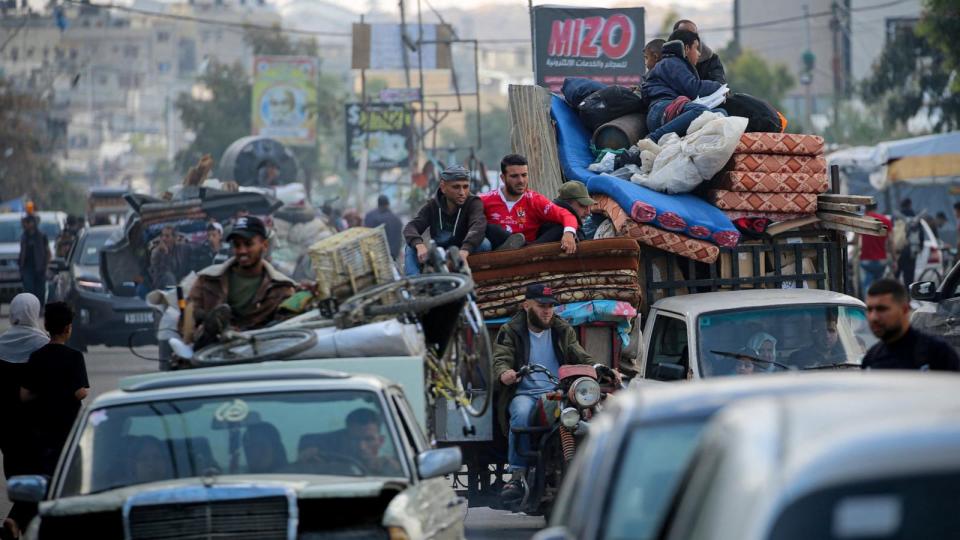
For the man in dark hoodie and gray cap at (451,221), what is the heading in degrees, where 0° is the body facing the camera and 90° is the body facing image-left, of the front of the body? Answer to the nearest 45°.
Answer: approximately 0°

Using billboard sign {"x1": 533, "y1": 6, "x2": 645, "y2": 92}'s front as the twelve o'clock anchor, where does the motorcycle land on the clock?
The motorcycle is roughly at 12 o'clock from the billboard sign.

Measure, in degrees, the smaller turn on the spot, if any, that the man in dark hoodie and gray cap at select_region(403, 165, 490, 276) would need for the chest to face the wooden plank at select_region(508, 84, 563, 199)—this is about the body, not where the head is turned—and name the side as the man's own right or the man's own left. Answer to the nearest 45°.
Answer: approximately 180°

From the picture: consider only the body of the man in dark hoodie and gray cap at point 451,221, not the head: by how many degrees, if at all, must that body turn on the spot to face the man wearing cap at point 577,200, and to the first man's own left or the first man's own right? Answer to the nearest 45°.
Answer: approximately 135° to the first man's own left

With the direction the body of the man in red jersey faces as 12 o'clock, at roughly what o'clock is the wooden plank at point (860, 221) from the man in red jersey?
The wooden plank is roughly at 9 o'clock from the man in red jersey.

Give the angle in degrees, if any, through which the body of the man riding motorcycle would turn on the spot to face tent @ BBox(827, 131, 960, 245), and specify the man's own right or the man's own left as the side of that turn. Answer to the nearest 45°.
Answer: approximately 135° to the man's own left

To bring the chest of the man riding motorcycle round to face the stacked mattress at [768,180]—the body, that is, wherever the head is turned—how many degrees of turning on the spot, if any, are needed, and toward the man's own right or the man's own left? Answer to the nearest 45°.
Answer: approximately 90° to the man's own left

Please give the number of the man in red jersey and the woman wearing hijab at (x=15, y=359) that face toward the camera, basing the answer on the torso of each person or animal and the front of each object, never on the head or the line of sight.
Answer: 1
